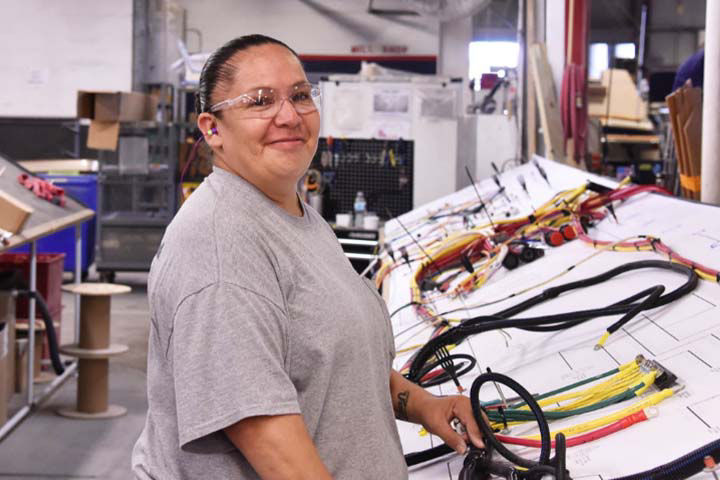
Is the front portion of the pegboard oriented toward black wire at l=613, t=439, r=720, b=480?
yes

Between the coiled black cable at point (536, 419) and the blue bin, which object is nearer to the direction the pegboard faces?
the coiled black cable

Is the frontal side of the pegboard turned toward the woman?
yes

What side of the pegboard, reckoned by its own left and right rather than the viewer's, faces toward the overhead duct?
back

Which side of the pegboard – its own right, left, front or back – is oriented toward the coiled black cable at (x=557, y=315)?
front

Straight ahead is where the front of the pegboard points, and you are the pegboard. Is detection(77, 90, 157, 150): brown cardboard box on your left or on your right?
on your right

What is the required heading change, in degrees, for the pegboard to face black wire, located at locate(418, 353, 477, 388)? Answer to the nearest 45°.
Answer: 0° — it already faces it

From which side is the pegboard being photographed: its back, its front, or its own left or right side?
front

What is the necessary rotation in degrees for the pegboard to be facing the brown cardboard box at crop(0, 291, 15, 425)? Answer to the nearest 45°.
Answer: approximately 45° to its right

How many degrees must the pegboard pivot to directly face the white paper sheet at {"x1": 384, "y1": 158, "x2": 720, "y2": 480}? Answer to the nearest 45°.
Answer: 0° — it already faces it

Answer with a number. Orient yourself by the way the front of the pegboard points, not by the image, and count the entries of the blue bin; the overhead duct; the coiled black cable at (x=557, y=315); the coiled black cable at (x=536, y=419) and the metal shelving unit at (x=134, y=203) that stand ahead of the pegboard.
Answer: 2

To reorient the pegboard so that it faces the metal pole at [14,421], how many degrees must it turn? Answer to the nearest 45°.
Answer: approximately 45° to its right
